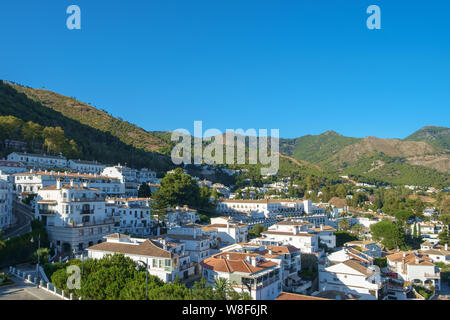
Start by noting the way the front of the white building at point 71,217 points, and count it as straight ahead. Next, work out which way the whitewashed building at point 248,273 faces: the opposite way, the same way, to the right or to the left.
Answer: the same way

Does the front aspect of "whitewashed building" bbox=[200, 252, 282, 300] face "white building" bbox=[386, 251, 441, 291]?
no

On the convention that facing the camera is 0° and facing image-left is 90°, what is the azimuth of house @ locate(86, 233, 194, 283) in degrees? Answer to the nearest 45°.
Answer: approximately 315°

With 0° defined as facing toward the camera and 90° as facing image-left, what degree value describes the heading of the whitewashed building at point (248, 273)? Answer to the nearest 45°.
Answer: approximately 315°

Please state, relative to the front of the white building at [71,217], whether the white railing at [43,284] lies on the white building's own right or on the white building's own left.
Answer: on the white building's own right

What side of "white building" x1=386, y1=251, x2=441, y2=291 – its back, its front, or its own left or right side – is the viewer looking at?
front

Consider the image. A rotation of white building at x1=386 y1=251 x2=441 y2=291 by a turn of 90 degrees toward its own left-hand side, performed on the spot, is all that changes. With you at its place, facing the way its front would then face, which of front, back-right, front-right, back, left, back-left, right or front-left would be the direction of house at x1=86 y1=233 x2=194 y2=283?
back-right

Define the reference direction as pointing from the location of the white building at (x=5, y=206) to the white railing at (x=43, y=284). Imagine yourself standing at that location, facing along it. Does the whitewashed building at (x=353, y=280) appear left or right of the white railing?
left

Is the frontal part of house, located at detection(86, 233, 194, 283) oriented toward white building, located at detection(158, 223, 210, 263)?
no

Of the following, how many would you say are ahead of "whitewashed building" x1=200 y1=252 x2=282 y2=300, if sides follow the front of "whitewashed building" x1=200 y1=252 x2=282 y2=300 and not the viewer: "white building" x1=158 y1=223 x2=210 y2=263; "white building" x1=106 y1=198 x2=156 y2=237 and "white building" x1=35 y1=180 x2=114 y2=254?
0

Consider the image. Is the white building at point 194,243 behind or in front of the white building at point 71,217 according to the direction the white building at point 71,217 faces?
in front

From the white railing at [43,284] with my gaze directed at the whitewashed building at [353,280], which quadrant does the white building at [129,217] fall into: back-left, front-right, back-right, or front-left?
front-left

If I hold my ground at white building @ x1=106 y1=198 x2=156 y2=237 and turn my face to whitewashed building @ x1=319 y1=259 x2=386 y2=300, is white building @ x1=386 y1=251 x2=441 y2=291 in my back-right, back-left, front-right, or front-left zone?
front-left

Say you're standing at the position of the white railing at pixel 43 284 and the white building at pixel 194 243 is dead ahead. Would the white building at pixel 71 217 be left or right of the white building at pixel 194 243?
left

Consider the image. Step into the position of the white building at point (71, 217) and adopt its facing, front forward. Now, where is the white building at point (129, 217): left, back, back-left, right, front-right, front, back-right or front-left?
left

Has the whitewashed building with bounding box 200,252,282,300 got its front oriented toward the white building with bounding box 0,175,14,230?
no

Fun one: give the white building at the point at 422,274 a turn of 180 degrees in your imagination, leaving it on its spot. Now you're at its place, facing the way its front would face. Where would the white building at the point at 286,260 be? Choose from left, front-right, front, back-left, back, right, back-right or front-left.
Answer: back-left

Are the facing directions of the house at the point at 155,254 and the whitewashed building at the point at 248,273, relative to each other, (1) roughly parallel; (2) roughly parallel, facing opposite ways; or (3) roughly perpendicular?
roughly parallel
